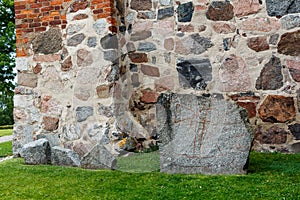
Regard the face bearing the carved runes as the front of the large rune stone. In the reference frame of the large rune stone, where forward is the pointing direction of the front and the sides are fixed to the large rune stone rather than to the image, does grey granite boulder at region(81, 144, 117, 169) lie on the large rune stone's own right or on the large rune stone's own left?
on the large rune stone's own right

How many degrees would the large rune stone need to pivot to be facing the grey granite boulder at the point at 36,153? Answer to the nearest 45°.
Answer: approximately 90° to its right

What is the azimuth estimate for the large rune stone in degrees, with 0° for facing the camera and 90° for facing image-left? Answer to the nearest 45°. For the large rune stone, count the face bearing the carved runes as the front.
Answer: approximately 0°

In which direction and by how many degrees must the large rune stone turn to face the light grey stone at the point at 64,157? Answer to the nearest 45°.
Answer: approximately 90° to its right

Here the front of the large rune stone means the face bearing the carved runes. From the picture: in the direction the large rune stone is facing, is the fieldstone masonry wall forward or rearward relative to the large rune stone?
rearward
